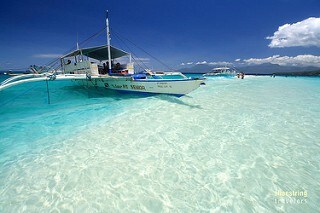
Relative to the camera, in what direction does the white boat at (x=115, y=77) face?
facing the viewer and to the right of the viewer
